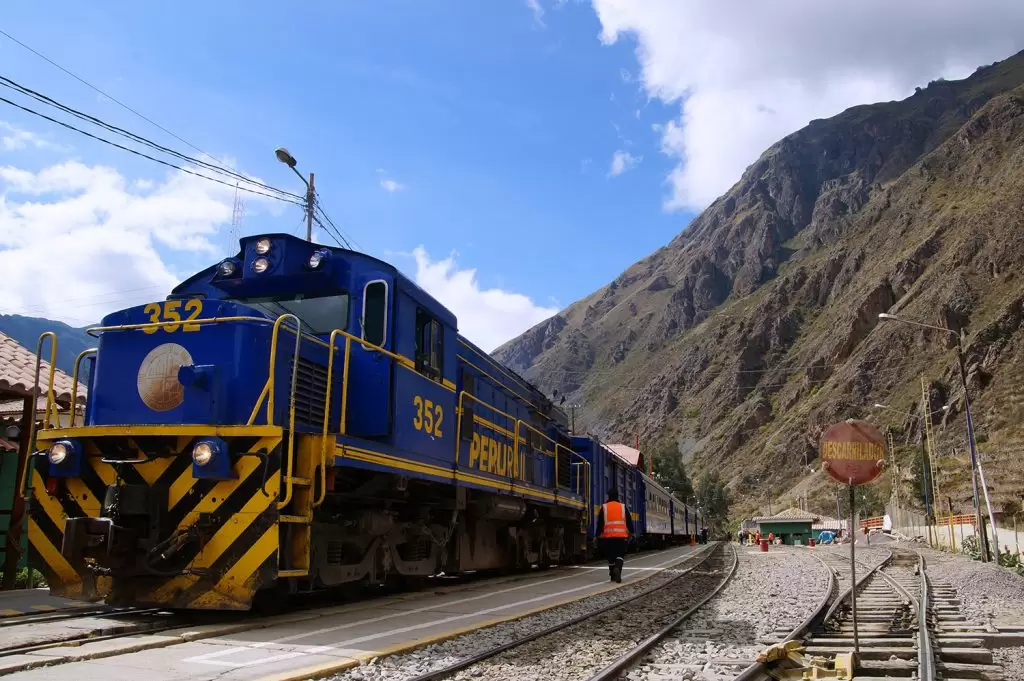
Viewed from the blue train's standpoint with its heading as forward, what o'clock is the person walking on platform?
The person walking on platform is roughly at 6 o'clock from the blue train.

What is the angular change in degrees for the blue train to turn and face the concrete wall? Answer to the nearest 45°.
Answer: approximately 180°

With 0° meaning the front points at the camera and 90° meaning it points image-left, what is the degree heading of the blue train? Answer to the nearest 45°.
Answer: approximately 45°

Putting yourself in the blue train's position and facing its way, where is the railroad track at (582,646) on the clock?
The railroad track is roughly at 10 o'clock from the blue train.
